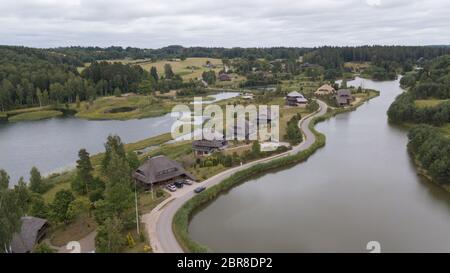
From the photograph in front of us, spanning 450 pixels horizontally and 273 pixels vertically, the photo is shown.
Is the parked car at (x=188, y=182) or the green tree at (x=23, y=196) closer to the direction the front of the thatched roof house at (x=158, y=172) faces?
the parked car

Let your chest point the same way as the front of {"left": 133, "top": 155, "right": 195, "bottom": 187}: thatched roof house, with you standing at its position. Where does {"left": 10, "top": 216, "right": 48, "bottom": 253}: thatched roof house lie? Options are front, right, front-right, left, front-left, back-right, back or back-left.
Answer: right

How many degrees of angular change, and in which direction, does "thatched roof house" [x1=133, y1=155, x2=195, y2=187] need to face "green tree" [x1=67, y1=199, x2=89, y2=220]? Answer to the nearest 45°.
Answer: approximately 90° to its right

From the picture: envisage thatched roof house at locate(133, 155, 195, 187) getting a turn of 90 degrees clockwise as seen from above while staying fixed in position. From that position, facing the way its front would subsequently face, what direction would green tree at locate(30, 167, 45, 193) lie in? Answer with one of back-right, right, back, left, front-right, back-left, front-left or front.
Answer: front-right

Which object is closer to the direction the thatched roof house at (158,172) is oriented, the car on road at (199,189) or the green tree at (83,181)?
the car on road

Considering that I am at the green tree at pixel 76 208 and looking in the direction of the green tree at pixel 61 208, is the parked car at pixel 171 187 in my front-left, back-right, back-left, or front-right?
back-right

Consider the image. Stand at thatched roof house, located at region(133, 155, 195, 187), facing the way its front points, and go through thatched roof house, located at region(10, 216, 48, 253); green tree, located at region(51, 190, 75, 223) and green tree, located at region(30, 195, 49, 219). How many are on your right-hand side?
3

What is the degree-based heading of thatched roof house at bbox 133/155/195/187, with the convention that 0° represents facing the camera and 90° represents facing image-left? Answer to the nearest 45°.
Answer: approximately 315°

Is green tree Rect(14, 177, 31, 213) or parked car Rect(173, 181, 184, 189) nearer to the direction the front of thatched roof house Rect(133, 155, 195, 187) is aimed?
the parked car

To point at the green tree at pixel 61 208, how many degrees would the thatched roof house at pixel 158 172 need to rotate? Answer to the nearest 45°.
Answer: approximately 90° to its right

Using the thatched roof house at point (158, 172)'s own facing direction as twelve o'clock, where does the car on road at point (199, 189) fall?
The car on road is roughly at 12 o'clock from the thatched roof house.

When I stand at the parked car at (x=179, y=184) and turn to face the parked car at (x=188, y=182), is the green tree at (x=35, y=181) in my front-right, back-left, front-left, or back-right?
back-left

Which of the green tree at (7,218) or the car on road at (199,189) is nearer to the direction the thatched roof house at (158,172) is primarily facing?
the car on road

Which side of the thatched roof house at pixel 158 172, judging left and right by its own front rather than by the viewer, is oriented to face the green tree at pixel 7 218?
right

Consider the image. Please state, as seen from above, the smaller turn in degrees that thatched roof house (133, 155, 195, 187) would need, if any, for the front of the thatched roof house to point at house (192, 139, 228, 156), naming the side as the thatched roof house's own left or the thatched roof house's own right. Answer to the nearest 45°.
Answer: approximately 90° to the thatched roof house's own left
